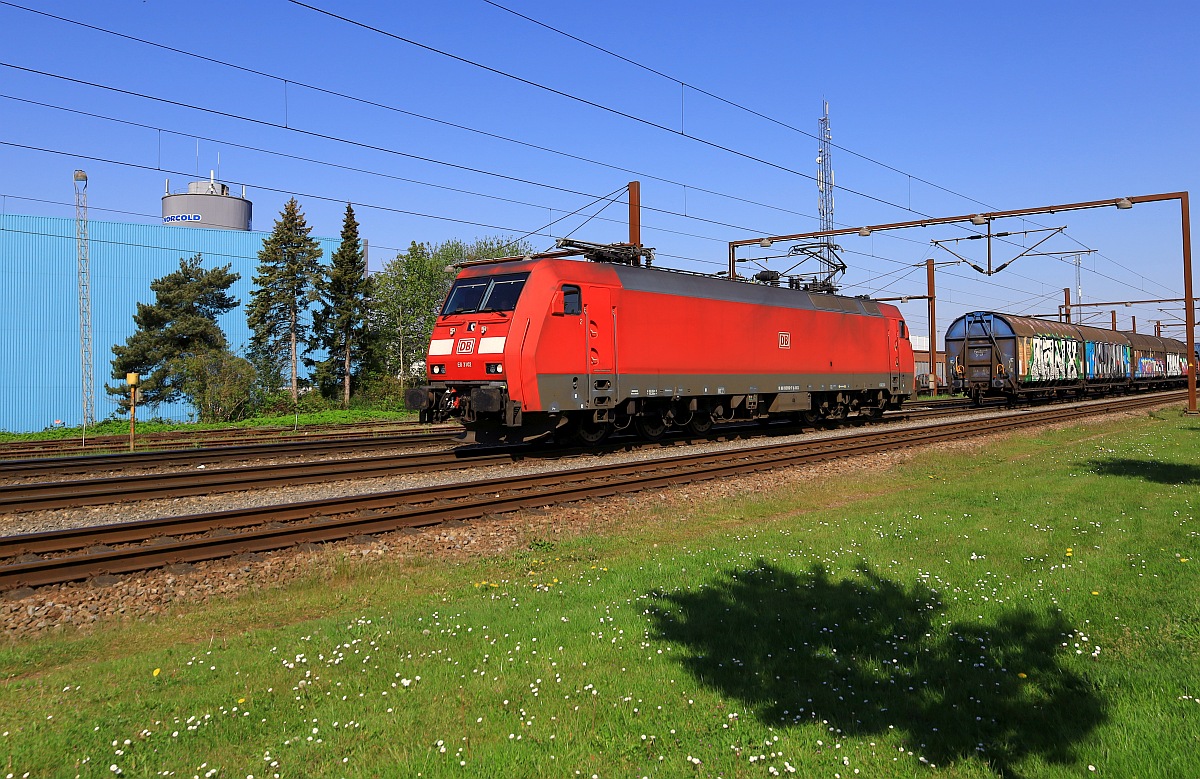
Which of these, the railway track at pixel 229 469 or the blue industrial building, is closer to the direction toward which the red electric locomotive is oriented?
the railway track

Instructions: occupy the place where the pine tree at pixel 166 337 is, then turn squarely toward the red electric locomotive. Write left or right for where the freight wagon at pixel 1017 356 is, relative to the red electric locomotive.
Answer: left

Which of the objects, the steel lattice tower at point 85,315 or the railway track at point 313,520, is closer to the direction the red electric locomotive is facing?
the railway track

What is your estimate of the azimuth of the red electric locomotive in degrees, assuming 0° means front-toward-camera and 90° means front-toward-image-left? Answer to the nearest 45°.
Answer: approximately 45°

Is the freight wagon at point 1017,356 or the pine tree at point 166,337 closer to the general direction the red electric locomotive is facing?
the pine tree

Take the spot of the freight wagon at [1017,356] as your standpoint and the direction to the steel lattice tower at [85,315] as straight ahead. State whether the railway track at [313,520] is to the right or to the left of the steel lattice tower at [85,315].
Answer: left

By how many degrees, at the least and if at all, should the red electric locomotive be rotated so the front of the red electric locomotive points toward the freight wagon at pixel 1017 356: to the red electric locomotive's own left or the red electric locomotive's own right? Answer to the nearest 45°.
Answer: approximately 180°

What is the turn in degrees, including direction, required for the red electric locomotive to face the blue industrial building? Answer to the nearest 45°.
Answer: approximately 90° to its right

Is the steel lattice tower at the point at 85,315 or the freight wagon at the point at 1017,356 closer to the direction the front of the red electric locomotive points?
the steel lattice tower

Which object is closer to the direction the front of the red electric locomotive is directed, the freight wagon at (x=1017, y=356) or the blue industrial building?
the blue industrial building

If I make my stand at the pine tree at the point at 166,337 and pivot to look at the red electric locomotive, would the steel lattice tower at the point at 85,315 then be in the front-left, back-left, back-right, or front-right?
back-right
